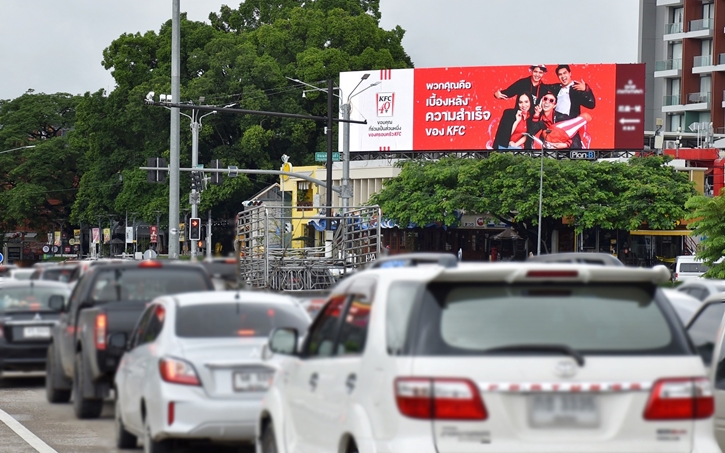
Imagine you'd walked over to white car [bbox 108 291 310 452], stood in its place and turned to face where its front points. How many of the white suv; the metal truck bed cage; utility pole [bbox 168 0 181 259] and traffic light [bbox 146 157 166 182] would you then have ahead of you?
3

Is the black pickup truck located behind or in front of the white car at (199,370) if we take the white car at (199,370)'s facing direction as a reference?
in front

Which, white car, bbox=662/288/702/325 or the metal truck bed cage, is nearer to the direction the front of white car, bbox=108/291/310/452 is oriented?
the metal truck bed cage

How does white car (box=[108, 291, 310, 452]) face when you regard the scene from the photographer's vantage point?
facing away from the viewer

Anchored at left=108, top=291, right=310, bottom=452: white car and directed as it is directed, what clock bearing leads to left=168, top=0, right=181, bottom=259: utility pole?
The utility pole is roughly at 12 o'clock from the white car.

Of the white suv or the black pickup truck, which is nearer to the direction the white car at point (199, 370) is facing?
the black pickup truck

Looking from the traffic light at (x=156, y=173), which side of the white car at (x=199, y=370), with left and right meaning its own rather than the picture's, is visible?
front

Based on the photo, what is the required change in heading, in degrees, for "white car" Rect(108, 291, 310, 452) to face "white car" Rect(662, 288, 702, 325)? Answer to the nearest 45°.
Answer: approximately 90° to its right

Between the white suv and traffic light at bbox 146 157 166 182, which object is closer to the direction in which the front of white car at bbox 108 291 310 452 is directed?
the traffic light
